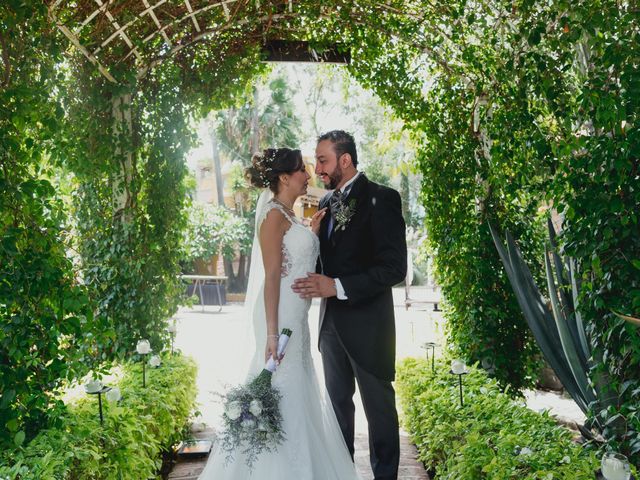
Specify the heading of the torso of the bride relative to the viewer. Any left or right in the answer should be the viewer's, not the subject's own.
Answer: facing to the right of the viewer

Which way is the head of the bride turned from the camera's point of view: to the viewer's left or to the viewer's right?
to the viewer's right

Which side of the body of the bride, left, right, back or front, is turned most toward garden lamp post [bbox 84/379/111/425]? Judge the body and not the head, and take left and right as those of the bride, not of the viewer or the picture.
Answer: back

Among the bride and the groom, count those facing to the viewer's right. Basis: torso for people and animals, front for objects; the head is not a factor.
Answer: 1

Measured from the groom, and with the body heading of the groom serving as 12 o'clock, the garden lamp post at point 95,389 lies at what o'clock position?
The garden lamp post is roughly at 1 o'clock from the groom.

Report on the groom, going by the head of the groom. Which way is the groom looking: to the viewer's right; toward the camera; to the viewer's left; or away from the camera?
to the viewer's left

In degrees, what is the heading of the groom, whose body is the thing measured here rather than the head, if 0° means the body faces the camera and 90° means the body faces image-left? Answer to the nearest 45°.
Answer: approximately 45°

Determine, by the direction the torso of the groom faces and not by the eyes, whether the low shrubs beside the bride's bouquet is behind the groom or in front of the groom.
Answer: in front
